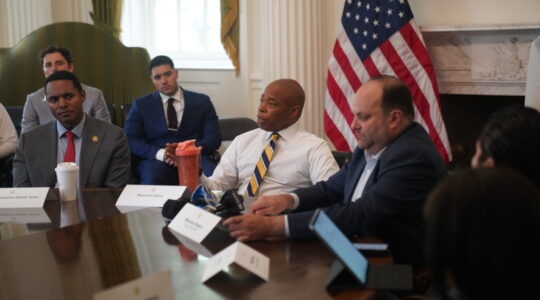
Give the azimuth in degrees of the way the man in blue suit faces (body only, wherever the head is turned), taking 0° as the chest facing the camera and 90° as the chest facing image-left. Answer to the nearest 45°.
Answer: approximately 0°

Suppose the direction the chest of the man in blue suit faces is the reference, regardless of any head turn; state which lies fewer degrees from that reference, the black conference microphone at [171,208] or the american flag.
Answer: the black conference microphone

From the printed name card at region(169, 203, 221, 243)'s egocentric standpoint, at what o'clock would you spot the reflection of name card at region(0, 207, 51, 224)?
The reflection of name card is roughly at 3 o'clock from the printed name card.

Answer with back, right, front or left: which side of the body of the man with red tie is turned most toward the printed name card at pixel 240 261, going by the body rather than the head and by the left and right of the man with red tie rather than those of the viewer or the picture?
front

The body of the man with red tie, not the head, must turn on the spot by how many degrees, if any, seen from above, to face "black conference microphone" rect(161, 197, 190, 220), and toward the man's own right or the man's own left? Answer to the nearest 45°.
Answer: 0° — they already face it

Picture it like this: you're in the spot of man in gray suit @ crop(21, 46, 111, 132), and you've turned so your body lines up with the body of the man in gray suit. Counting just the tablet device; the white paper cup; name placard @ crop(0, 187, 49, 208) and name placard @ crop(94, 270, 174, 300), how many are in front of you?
4

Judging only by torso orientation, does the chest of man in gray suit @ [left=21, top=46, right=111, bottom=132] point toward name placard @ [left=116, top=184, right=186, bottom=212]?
yes

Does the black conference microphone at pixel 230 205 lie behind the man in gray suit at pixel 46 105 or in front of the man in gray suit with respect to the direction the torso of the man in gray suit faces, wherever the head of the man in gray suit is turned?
in front

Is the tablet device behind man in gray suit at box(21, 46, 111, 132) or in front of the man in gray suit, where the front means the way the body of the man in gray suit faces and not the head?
in front

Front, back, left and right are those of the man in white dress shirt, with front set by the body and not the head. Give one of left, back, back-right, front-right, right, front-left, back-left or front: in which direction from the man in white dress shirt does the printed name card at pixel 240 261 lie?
front-left
